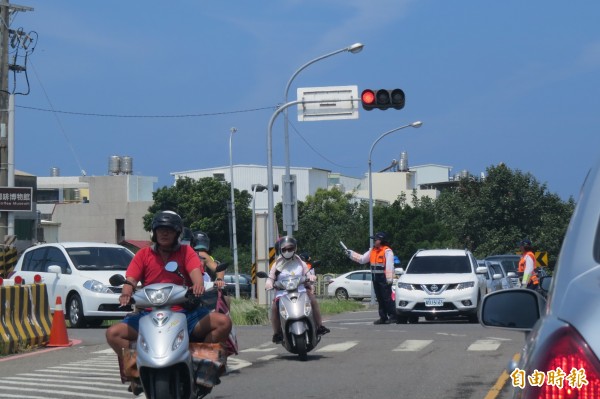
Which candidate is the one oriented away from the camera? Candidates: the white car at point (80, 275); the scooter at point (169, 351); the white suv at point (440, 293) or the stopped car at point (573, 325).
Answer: the stopped car

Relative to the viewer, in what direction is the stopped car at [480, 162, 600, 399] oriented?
away from the camera

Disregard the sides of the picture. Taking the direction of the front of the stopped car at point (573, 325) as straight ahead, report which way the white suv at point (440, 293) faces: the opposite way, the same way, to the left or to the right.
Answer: the opposite way

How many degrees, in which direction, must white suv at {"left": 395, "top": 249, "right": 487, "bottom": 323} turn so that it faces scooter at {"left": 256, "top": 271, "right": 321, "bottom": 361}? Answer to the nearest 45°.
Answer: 0° — it already faces it
